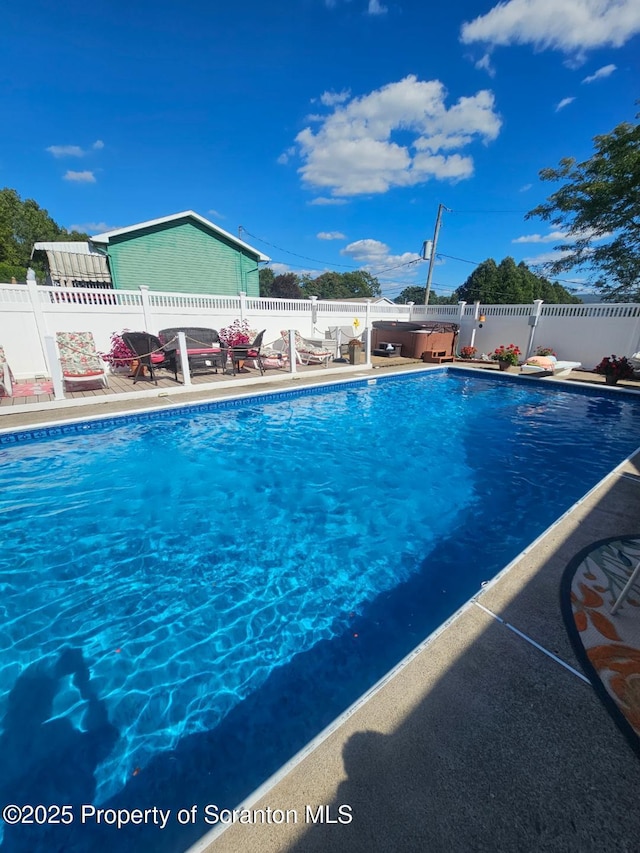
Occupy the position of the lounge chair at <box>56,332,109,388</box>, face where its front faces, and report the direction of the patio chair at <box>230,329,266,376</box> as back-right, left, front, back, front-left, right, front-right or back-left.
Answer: left

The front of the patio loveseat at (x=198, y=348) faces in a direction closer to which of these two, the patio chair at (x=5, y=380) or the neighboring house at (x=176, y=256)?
the patio chair

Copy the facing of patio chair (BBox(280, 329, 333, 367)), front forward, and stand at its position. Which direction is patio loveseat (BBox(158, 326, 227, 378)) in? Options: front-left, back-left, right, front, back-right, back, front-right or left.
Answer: right

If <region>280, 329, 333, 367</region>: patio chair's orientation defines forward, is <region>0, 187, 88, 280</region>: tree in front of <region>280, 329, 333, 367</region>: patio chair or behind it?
behind

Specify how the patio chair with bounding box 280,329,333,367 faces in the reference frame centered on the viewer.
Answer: facing the viewer and to the right of the viewer

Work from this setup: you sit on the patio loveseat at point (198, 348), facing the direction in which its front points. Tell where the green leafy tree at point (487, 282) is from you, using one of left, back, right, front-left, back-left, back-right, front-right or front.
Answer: back-left
